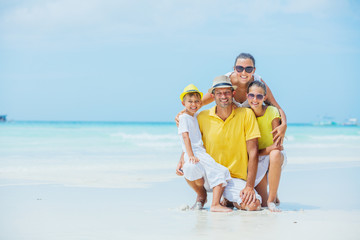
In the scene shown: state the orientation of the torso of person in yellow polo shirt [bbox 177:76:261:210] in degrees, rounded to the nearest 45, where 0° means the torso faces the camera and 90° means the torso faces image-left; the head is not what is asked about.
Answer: approximately 0°
